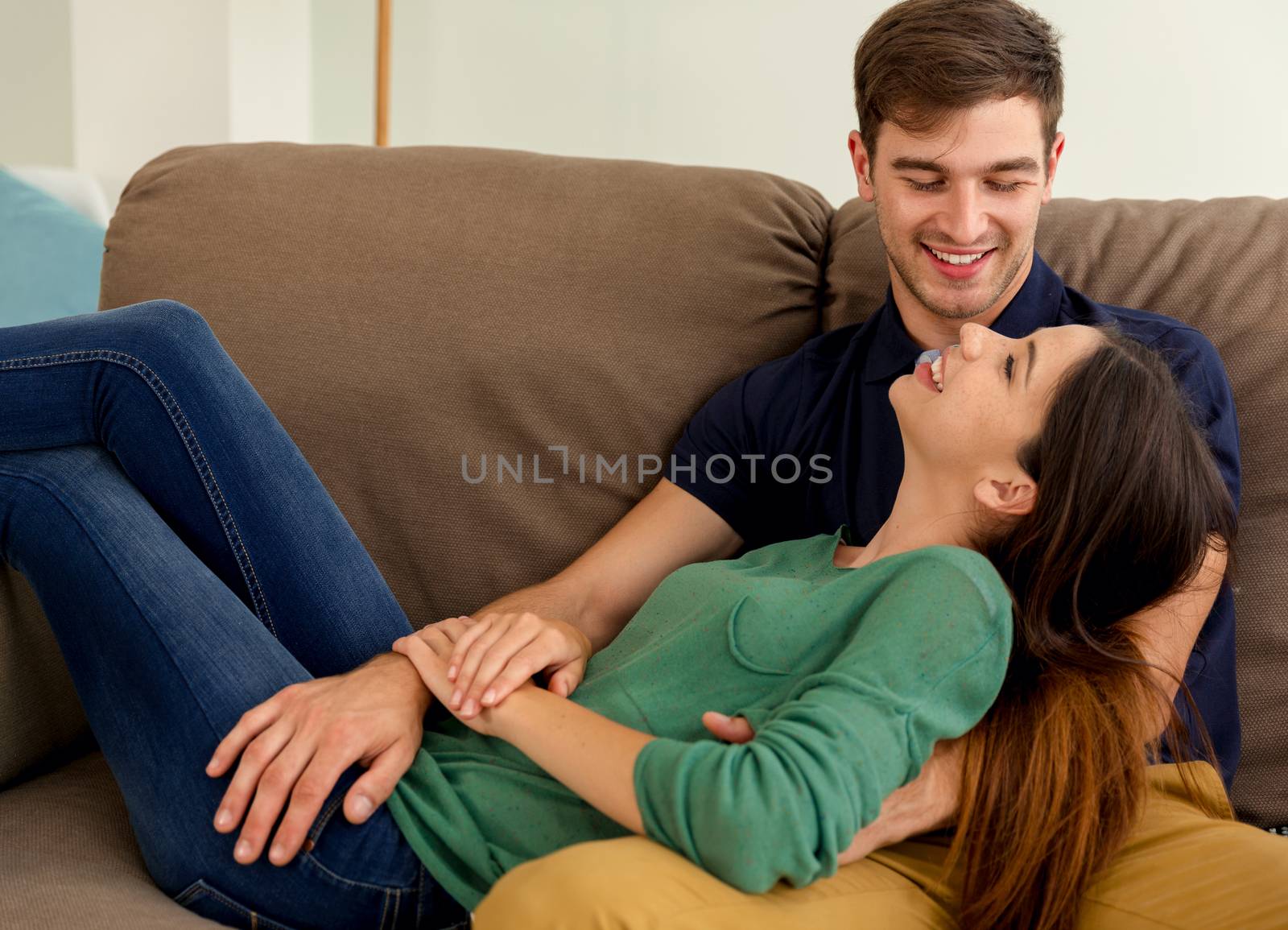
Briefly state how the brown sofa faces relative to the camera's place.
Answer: facing the viewer

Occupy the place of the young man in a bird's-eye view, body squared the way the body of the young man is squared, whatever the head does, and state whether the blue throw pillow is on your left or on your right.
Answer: on your right

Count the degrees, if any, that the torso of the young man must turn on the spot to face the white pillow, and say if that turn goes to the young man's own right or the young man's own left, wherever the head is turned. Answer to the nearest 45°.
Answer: approximately 135° to the young man's own right
